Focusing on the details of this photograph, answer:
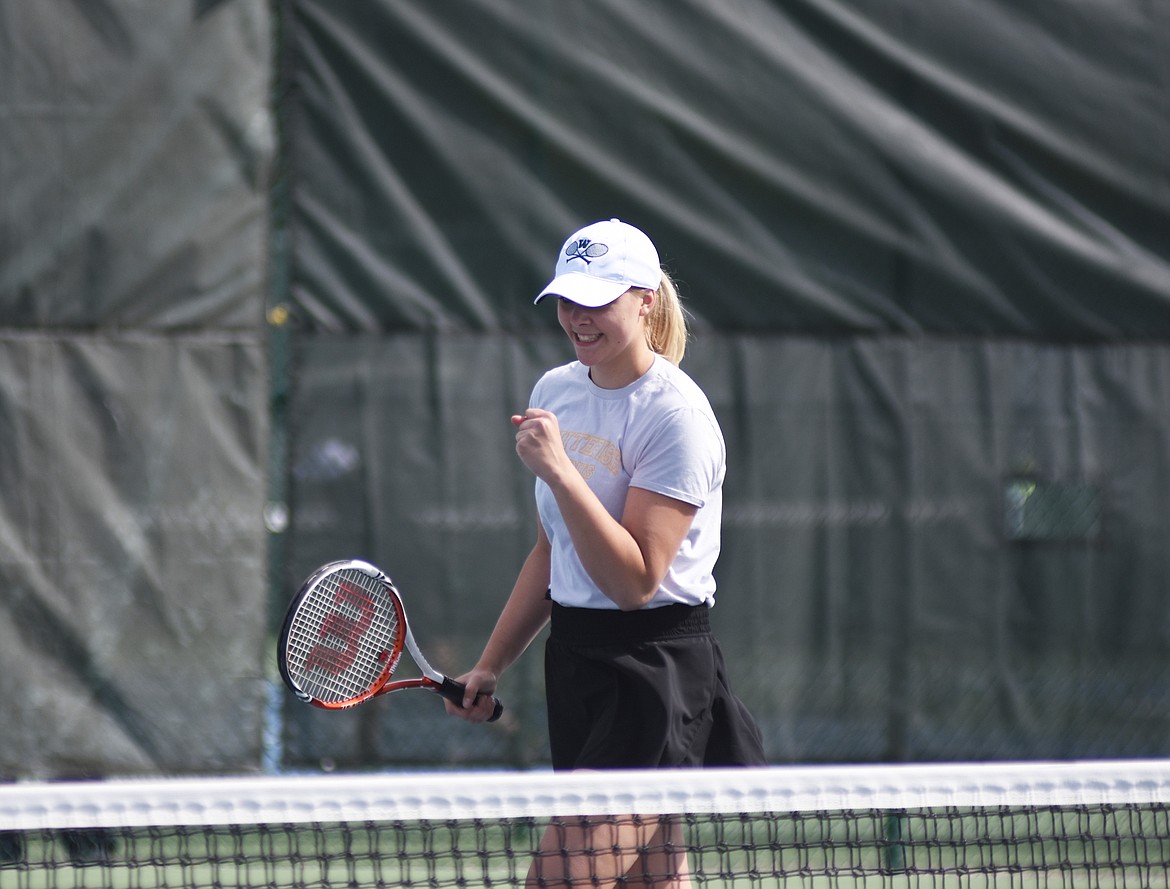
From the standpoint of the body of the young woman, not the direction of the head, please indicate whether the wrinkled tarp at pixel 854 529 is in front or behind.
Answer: behind

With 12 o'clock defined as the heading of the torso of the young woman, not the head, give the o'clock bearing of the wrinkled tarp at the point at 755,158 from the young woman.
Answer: The wrinkled tarp is roughly at 5 o'clock from the young woman.

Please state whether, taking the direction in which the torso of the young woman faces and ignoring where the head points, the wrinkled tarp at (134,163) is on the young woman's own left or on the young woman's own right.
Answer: on the young woman's own right

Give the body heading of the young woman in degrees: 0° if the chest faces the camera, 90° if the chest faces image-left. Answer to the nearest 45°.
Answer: approximately 45°
